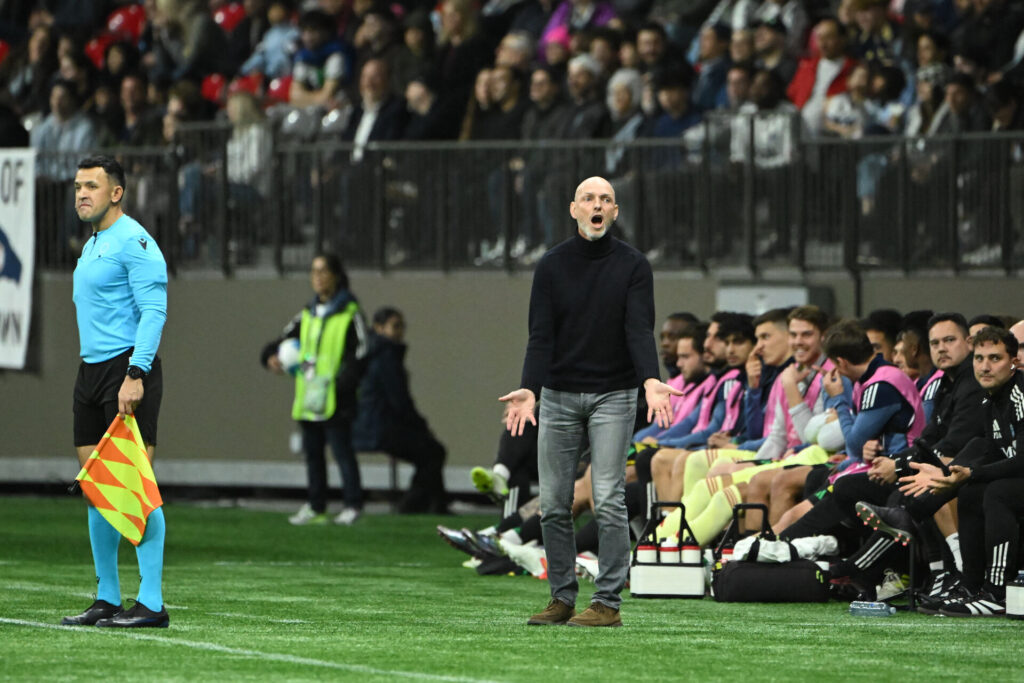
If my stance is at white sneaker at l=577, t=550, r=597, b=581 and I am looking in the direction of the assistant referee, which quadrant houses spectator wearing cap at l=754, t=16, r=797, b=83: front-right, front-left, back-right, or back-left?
back-right

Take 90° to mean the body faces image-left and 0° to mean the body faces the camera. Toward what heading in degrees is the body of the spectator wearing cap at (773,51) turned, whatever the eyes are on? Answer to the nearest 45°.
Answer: approximately 45°

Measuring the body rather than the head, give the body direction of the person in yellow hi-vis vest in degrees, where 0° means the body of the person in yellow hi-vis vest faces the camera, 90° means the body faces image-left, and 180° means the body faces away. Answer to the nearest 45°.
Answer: approximately 45°

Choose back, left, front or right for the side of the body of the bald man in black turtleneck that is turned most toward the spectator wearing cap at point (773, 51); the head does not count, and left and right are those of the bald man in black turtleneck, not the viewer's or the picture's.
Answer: back

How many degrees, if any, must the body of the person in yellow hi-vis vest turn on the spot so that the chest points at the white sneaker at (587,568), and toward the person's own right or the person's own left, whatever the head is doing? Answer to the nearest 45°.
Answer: approximately 45° to the person's own left

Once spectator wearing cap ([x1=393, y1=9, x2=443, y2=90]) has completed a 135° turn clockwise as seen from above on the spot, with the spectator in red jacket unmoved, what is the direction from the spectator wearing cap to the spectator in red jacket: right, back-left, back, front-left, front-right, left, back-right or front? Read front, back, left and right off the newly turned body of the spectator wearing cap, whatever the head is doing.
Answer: back-right

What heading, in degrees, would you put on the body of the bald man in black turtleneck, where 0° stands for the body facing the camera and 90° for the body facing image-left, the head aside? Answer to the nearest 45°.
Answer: approximately 0°

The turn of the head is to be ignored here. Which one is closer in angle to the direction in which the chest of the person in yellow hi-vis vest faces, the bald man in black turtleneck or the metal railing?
the bald man in black turtleneck

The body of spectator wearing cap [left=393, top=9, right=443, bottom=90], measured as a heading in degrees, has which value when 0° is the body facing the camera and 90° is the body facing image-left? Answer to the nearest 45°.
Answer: approximately 45°
